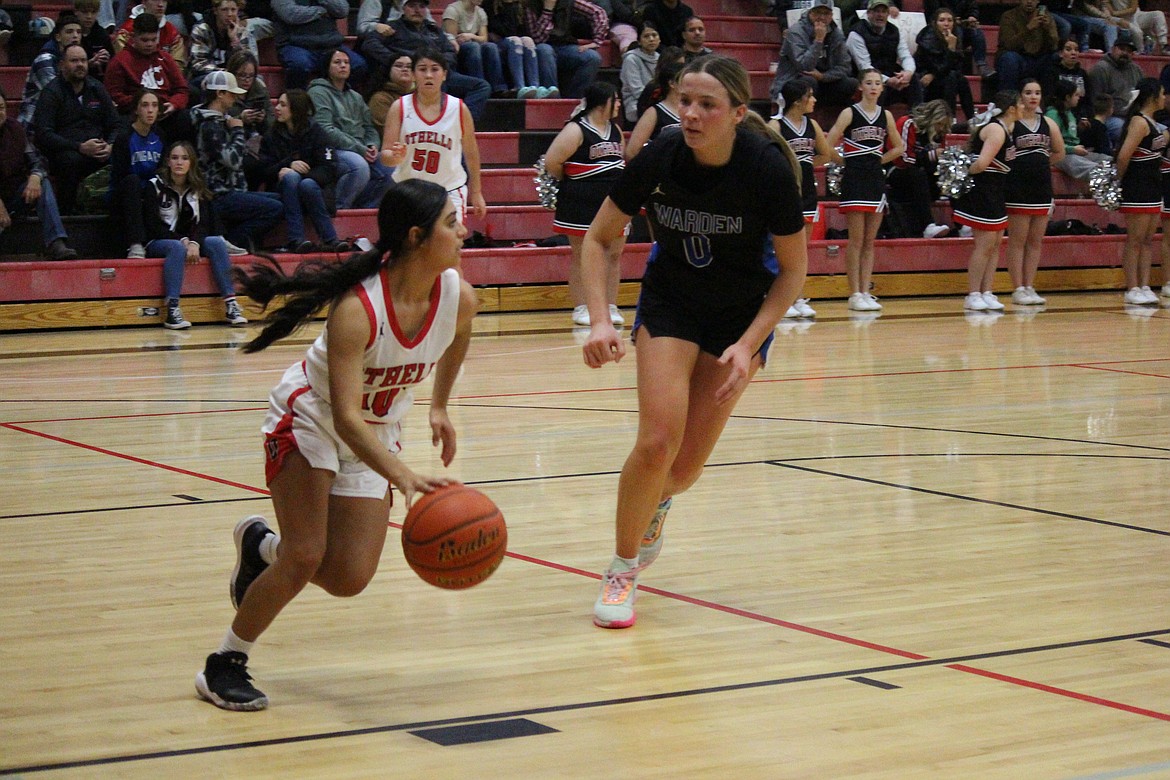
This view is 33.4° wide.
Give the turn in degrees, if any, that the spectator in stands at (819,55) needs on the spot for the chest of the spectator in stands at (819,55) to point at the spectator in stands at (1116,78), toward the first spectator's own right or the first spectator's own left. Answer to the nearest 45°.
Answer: approximately 135° to the first spectator's own left

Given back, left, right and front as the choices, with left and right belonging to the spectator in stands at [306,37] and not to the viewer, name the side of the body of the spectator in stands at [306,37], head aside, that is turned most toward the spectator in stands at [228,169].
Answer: front

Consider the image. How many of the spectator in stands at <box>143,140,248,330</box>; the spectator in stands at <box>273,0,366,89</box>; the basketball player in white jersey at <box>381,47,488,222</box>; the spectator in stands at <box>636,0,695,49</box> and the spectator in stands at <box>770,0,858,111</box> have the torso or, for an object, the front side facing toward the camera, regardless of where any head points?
5

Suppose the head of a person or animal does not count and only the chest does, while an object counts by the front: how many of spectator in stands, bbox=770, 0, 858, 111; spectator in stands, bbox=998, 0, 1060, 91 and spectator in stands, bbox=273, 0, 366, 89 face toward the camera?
3

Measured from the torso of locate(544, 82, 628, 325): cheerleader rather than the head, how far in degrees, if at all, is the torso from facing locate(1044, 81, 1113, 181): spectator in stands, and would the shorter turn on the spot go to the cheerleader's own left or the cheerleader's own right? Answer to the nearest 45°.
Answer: approximately 90° to the cheerleader's own left

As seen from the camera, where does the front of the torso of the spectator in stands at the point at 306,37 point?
toward the camera

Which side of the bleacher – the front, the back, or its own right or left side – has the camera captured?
front

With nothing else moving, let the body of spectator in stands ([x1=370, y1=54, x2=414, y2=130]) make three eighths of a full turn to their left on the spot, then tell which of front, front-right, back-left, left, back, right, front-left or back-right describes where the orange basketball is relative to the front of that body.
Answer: back

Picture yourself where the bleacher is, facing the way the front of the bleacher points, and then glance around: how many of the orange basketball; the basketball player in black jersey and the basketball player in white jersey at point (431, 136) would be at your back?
0

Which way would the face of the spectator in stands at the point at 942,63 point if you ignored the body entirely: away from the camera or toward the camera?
toward the camera

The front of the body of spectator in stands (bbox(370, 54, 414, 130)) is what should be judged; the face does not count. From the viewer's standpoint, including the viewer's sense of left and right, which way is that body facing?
facing the viewer and to the right of the viewer

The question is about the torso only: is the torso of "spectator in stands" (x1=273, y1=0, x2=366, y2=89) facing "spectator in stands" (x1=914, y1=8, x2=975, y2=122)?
no

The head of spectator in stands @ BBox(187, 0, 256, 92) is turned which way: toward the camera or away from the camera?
toward the camera

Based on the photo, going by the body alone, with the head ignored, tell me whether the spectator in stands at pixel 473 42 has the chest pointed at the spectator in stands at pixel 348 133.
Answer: no

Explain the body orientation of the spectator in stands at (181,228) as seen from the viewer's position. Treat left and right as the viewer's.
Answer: facing the viewer

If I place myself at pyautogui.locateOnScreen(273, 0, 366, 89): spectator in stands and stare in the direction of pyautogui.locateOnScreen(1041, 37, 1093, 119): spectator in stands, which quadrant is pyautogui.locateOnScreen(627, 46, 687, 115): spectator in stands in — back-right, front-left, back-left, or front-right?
front-right

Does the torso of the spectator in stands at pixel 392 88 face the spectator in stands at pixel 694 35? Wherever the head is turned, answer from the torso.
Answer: no
